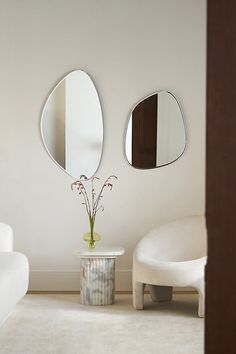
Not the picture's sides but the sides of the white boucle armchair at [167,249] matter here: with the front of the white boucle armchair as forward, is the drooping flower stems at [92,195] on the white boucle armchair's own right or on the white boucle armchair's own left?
on the white boucle armchair's own right

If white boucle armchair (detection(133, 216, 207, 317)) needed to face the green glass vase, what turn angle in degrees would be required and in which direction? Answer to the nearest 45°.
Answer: approximately 45° to its right

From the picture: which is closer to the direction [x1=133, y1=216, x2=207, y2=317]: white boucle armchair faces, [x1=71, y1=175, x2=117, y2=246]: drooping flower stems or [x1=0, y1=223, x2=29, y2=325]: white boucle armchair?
the white boucle armchair

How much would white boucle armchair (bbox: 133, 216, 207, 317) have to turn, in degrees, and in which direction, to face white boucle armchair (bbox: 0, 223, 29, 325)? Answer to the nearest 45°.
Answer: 0° — it already faces it

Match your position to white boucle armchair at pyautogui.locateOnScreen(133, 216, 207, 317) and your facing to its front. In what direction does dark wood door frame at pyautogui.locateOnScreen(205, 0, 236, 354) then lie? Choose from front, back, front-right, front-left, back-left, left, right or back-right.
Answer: front-left
